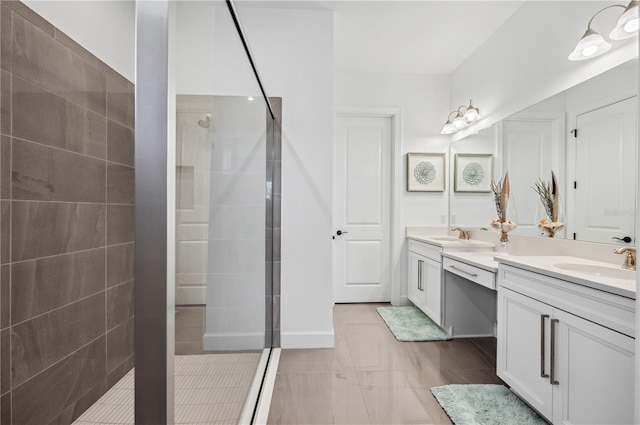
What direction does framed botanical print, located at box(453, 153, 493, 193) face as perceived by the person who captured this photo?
facing the viewer

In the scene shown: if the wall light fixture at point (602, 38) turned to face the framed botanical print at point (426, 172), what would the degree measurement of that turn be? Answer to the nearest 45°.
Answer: approximately 90° to its right

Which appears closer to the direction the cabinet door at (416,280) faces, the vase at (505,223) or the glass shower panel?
the glass shower panel

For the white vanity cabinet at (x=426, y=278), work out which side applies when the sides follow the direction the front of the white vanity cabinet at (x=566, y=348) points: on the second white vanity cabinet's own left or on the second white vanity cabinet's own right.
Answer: on the second white vanity cabinet's own right

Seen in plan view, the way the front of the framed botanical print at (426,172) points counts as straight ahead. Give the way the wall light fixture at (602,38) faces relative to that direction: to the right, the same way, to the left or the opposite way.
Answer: to the right

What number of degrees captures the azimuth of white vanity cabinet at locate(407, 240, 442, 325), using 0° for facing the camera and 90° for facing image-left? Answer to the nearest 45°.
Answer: approximately 45°

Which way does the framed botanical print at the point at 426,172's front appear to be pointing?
toward the camera

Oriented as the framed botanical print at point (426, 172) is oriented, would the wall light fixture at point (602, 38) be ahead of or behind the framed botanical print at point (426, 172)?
ahead
